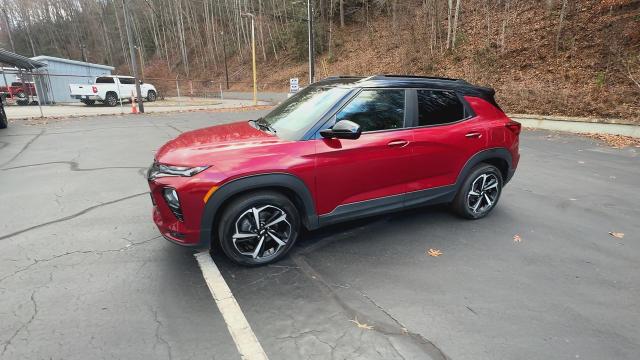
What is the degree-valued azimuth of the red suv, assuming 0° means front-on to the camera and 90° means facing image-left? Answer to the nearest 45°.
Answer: approximately 45°

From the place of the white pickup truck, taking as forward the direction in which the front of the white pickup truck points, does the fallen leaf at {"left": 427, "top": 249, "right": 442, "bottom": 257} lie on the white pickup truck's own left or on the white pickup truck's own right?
on the white pickup truck's own right

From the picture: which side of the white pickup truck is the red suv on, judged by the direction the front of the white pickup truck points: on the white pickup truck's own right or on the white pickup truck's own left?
on the white pickup truck's own right

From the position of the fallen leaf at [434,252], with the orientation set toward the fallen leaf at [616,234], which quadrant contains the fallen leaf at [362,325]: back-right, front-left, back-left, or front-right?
back-right

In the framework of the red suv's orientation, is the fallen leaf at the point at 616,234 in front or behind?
behind

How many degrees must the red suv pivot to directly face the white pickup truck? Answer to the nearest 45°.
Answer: approximately 90° to its right

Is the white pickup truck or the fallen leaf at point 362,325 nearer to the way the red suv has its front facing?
the fallen leaf

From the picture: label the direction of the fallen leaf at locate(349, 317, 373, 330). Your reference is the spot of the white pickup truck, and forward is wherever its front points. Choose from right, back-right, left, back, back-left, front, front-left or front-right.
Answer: back-right

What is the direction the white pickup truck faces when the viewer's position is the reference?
facing away from the viewer and to the right of the viewer

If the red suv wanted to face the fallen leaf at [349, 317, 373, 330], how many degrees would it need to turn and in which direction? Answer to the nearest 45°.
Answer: approximately 45° to its left
